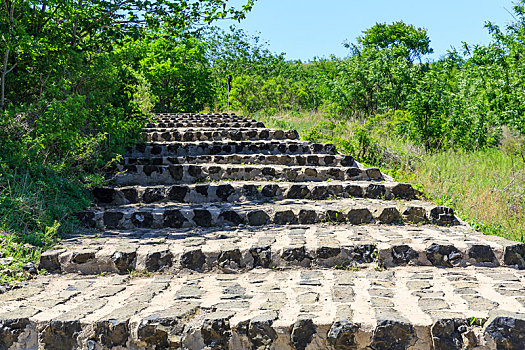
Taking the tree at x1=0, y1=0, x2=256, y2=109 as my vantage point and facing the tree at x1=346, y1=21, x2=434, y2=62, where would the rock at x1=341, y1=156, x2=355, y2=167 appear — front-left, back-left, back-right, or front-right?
front-right

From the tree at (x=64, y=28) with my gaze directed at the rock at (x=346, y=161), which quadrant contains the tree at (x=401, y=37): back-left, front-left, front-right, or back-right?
front-left

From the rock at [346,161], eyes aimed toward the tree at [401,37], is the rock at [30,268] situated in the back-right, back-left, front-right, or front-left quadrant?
back-left

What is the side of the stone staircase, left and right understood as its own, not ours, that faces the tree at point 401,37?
back

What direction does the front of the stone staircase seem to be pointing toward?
toward the camera

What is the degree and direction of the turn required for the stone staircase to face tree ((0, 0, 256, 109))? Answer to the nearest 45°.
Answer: approximately 135° to its right

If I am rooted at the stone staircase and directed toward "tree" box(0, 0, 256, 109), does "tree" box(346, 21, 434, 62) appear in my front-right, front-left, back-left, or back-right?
front-right
